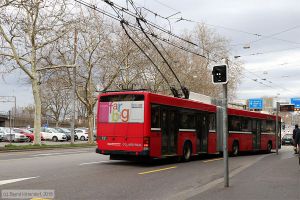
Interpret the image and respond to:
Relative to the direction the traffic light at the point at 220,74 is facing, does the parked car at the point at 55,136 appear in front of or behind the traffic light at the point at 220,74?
behind

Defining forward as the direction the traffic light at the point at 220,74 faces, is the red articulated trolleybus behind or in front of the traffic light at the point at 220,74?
behind

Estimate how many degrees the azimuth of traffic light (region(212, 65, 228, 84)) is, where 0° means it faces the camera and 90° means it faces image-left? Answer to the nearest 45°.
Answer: approximately 0°

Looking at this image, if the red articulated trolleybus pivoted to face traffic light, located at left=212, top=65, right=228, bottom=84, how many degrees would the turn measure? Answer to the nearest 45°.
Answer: approximately 135° to its right

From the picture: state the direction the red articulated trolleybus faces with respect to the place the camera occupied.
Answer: facing away from the viewer and to the right of the viewer
